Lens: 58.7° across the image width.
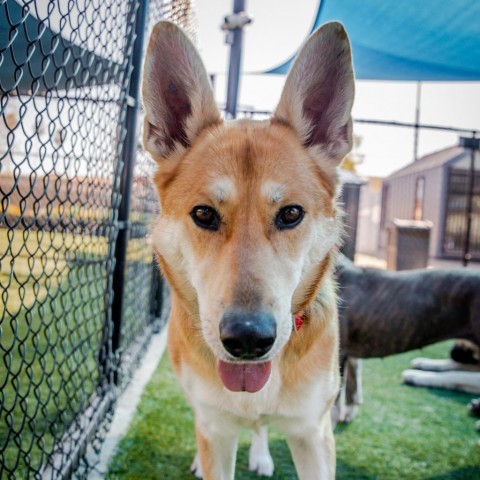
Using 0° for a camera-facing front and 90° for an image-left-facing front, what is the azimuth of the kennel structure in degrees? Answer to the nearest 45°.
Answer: approximately 315°

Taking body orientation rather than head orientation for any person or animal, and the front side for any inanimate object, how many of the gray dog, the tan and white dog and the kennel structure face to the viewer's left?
1

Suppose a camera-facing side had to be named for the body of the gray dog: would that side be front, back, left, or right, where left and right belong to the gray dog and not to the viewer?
left

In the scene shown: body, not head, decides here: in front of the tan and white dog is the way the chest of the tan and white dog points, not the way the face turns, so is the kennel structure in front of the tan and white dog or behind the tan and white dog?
behind

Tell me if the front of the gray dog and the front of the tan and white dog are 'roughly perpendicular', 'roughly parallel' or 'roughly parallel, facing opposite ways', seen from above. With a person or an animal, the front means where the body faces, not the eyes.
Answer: roughly perpendicular

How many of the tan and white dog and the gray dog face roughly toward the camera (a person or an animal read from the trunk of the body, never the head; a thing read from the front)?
1

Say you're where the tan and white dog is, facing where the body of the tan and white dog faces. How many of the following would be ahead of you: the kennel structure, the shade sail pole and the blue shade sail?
0

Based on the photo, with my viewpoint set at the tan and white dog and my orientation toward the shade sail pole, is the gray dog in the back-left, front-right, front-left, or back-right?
front-right

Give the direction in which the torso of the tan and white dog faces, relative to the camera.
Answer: toward the camera

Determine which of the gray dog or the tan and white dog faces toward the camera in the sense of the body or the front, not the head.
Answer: the tan and white dog

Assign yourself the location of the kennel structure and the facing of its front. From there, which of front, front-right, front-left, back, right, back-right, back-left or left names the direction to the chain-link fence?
front-right

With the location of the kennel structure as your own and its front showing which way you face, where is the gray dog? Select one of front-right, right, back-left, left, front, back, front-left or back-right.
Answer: front-right

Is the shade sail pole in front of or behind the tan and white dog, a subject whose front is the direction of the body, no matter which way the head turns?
behind

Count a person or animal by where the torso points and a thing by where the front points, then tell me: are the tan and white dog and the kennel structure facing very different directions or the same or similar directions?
same or similar directions

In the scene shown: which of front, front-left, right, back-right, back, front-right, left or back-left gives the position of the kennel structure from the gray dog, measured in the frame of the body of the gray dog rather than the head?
right
